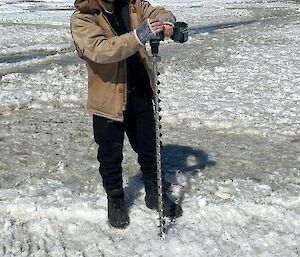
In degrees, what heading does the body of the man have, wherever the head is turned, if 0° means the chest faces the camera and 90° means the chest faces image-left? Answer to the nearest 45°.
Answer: approximately 315°
